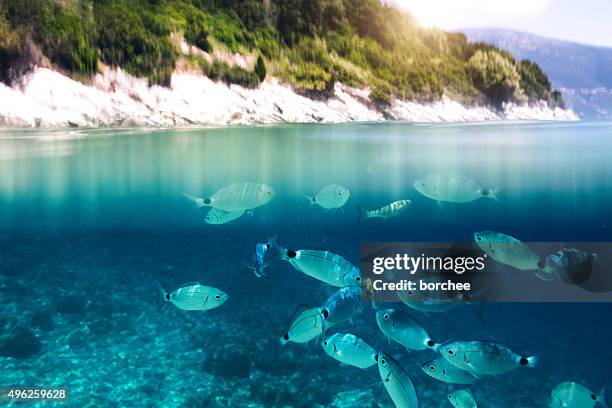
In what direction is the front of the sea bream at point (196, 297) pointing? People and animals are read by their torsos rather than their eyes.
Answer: to the viewer's right

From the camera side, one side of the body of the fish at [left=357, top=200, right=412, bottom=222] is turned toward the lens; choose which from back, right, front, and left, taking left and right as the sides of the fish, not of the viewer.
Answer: right

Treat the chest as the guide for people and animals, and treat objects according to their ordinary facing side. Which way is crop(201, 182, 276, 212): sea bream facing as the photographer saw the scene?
facing to the right of the viewer
